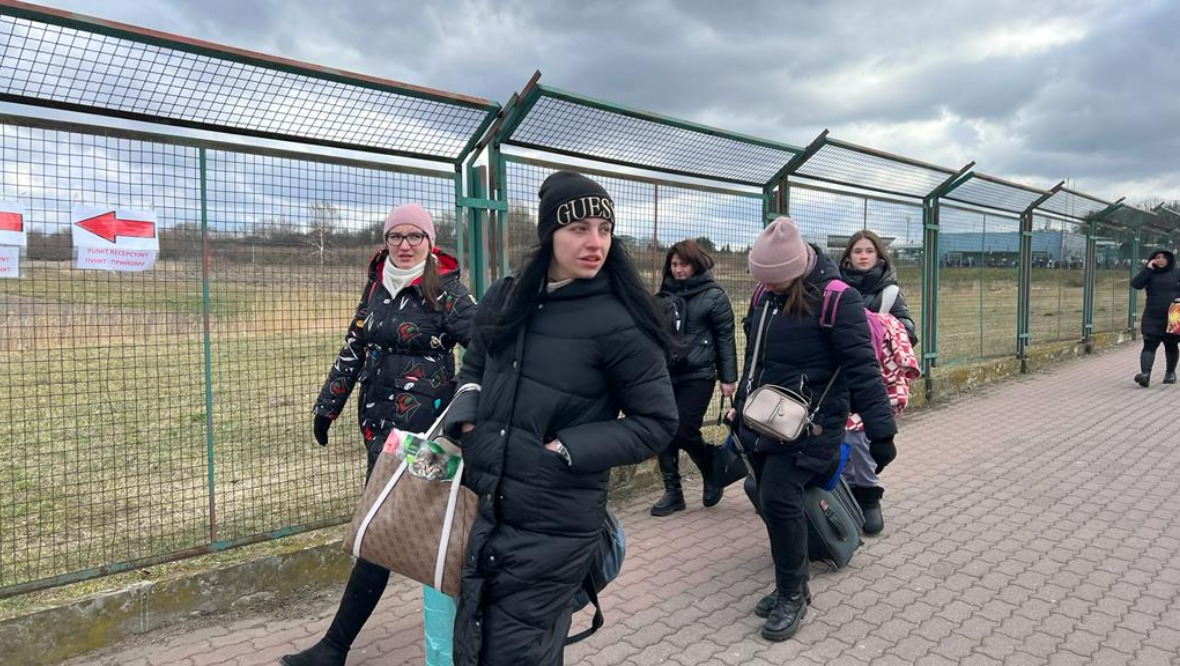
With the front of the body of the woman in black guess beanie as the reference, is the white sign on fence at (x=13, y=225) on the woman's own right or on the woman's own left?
on the woman's own right

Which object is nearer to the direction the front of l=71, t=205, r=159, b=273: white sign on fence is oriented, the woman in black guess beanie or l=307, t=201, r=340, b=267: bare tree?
the woman in black guess beanie

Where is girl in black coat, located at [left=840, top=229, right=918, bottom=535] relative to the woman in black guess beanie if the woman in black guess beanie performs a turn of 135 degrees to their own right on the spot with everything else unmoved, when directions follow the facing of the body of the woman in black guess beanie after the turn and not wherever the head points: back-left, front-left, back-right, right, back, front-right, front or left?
front-right

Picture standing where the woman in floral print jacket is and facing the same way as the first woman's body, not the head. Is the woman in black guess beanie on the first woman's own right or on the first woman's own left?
on the first woman's own left

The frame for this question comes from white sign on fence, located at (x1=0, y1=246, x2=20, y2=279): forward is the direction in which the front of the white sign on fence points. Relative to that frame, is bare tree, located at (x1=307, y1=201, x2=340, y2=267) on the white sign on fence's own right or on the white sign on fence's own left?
on the white sign on fence's own left

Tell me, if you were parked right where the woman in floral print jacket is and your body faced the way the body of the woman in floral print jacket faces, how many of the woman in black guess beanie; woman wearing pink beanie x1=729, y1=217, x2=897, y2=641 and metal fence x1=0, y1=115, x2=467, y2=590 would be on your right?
1

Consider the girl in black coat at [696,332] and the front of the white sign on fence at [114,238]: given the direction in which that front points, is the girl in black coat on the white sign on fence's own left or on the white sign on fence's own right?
on the white sign on fence's own left

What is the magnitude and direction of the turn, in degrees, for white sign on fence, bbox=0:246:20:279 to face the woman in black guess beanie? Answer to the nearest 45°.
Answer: approximately 45° to its left

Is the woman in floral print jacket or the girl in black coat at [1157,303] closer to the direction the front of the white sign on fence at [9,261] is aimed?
the woman in floral print jacket
